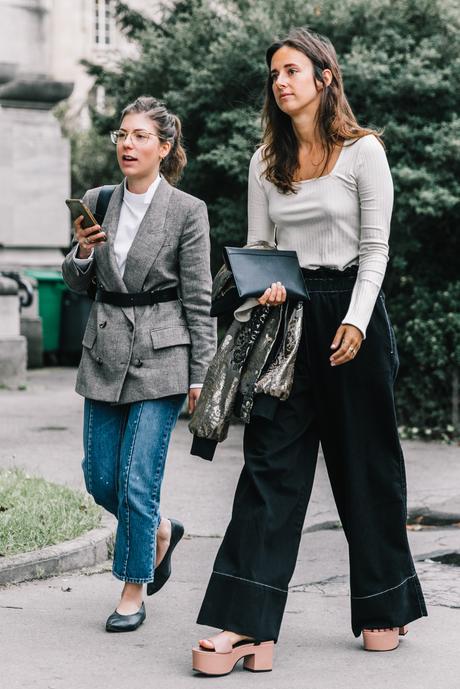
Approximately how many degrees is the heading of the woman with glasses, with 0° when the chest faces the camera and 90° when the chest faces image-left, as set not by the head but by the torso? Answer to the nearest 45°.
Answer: approximately 45°

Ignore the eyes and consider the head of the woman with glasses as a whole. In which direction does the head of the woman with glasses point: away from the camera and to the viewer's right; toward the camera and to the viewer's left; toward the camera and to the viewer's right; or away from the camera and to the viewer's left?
toward the camera and to the viewer's left

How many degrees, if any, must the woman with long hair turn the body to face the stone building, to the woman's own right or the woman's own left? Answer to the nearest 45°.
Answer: approximately 135° to the woman's own right

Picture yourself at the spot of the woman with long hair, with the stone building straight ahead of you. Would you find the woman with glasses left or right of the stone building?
left

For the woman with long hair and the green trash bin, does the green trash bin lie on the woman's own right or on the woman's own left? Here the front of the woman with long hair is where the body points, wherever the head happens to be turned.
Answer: on the woman's own right

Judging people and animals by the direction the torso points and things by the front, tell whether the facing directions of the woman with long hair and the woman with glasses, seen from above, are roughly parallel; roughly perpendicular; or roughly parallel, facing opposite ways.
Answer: roughly parallel

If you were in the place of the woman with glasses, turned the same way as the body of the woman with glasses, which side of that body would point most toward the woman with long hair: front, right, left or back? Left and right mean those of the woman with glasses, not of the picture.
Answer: left

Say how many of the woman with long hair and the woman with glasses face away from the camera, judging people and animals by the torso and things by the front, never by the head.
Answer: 0

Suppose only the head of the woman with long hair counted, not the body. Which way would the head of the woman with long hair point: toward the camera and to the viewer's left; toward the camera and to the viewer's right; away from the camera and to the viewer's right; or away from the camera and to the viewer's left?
toward the camera and to the viewer's left

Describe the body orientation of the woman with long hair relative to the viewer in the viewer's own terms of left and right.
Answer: facing the viewer and to the left of the viewer
